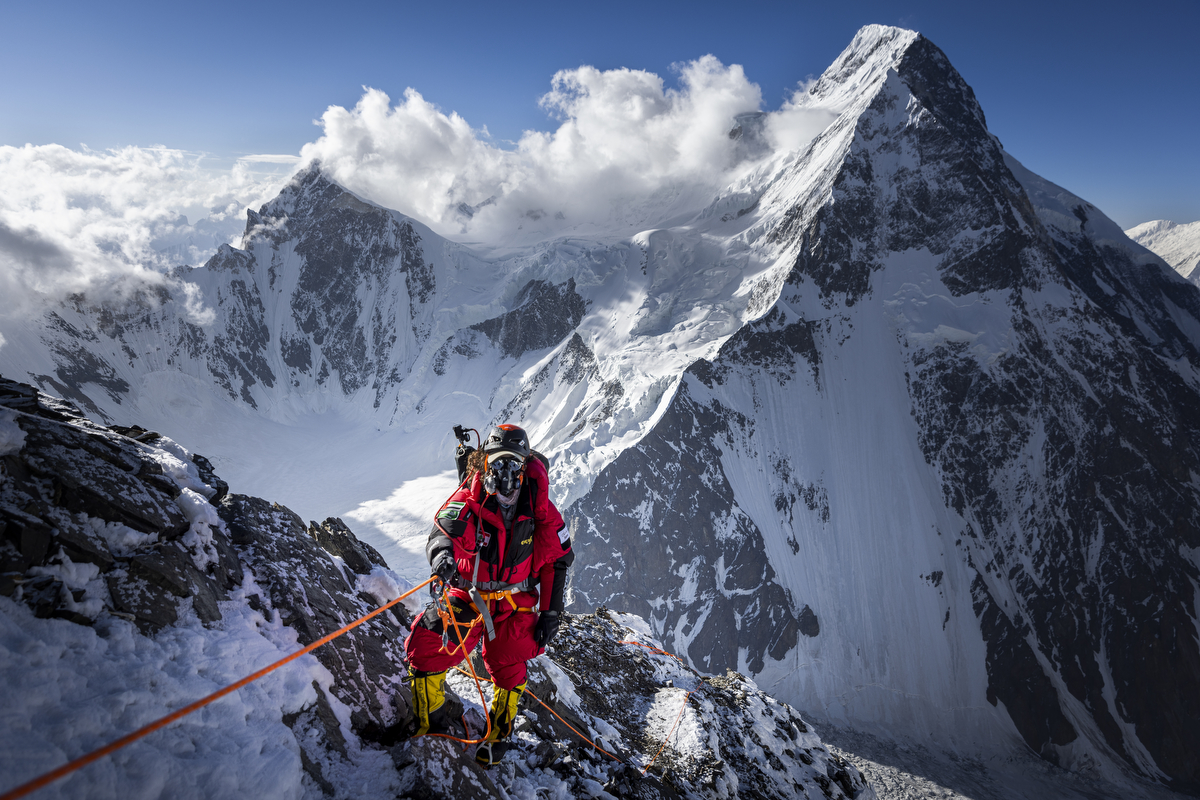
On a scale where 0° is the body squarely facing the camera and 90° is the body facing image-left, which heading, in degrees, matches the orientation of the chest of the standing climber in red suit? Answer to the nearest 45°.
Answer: approximately 0°
